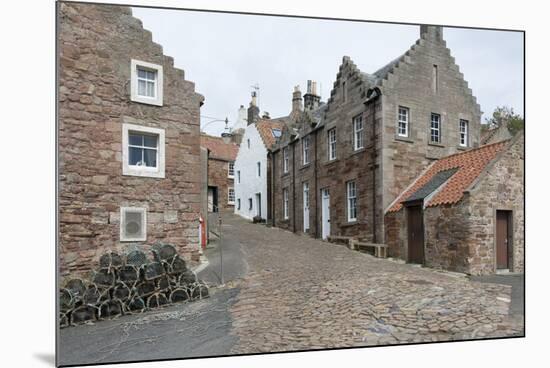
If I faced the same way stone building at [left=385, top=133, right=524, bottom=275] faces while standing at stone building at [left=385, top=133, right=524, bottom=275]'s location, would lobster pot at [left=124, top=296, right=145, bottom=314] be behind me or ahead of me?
ahead

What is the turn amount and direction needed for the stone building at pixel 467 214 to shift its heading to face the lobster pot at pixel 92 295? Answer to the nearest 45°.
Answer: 0° — it already faces it

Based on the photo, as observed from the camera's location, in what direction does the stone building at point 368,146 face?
facing the viewer and to the left of the viewer

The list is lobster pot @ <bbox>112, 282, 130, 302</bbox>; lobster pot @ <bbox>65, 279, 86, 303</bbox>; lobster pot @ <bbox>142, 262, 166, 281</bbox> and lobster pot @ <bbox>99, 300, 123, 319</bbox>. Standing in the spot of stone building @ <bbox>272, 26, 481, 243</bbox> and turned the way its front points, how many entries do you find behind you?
0

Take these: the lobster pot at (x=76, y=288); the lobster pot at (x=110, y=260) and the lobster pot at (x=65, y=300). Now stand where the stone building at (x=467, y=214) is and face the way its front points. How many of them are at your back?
0

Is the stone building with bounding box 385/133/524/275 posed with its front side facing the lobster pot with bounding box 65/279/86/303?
yes

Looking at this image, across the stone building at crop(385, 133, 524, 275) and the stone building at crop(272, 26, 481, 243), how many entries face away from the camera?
0

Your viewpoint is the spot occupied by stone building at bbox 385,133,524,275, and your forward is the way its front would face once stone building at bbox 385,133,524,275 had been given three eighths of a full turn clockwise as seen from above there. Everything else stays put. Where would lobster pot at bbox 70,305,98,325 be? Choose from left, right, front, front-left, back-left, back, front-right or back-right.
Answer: back-left

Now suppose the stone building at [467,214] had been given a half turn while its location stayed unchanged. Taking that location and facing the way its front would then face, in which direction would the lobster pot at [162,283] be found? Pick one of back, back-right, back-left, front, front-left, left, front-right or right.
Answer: back

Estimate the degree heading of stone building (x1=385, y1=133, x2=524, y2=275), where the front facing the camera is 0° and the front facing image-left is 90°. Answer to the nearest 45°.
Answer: approximately 45°

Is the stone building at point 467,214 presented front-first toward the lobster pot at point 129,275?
yes

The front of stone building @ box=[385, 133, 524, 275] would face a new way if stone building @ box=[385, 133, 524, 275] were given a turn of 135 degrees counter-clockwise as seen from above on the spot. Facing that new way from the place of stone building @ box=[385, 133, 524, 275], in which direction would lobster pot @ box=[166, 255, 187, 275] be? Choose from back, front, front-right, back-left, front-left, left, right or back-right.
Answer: back-right

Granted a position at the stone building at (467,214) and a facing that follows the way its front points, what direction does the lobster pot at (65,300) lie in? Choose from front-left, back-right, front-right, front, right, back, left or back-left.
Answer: front

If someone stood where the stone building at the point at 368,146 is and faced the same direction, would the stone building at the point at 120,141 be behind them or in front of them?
in front

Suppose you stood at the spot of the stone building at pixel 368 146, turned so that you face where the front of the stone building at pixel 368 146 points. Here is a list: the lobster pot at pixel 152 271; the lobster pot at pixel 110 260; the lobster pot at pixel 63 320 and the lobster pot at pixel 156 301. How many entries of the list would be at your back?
0

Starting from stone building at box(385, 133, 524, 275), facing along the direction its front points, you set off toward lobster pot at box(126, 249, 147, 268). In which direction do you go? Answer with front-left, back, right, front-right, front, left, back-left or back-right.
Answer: front

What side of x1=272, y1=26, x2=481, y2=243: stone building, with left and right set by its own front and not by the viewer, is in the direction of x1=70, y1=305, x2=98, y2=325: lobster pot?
front

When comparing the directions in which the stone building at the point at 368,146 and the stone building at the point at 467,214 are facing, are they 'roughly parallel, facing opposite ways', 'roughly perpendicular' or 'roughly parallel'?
roughly parallel
